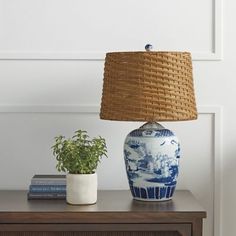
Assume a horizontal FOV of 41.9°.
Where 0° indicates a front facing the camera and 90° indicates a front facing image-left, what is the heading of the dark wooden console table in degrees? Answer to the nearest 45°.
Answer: approximately 0°

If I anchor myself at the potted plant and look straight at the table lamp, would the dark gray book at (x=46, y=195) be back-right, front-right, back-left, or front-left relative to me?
back-left
